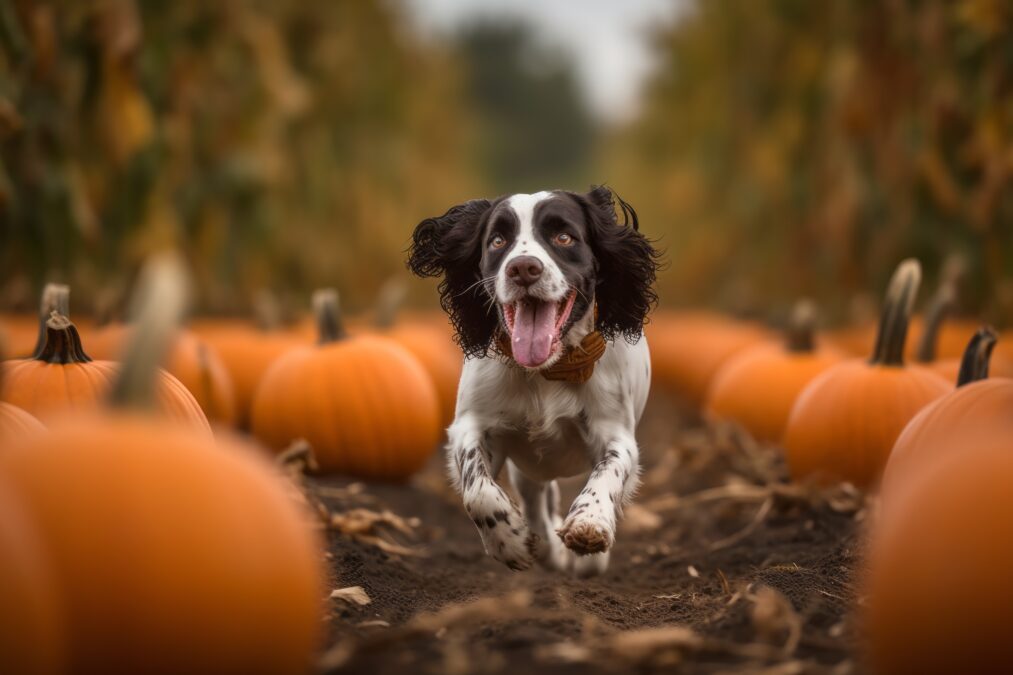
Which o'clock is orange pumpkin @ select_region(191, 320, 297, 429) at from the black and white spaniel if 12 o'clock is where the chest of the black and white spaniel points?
The orange pumpkin is roughly at 5 o'clock from the black and white spaniel.

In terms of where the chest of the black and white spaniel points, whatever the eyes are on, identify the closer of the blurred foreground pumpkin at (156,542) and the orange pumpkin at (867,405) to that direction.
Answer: the blurred foreground pumpkin

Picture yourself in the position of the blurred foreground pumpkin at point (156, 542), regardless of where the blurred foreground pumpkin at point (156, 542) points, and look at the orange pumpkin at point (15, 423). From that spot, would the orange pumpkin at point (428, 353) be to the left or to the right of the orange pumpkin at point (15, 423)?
right

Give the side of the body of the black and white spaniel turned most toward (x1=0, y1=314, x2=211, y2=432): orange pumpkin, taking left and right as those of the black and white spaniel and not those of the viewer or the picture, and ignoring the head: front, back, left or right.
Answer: right

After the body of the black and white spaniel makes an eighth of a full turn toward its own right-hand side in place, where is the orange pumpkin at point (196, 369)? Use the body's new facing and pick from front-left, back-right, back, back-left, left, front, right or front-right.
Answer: right

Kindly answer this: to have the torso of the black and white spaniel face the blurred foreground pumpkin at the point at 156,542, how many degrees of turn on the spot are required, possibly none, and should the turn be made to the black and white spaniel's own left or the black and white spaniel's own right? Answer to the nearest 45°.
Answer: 0° — it already faces it

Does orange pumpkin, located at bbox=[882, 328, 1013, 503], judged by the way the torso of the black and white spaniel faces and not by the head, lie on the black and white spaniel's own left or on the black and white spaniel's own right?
on the black and white spaniel's own left

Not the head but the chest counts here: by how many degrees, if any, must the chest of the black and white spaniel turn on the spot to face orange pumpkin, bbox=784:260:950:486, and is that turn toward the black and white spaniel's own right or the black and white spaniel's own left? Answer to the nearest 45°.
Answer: approximately 135° to the black and white spaniel's own left

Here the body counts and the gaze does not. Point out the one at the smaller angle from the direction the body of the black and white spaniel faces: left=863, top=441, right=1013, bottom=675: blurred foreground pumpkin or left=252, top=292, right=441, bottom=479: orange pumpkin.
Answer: the blurred foreground pumpkin

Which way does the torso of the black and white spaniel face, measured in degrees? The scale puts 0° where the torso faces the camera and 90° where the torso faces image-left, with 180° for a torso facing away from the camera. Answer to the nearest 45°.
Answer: approximately 0°
